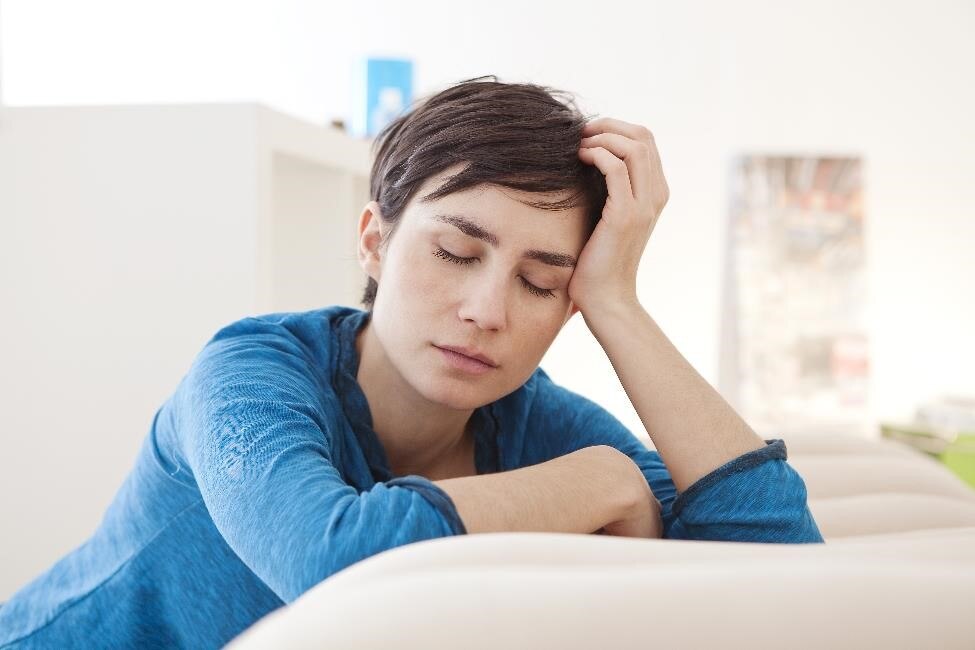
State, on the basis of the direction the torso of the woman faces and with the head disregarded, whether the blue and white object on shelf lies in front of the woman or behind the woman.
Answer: behind

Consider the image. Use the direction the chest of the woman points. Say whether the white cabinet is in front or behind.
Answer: behind

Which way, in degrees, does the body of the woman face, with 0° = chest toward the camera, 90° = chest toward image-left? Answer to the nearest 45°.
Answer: approximately 315°

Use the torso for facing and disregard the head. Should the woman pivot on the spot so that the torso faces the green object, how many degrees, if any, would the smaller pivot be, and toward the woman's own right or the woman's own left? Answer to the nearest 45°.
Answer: approximately 90° to the woman's own left
